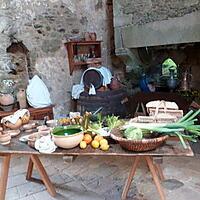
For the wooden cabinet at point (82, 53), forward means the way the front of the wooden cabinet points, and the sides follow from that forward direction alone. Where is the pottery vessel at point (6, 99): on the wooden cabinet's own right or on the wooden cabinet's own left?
on the wooden cabinet's own right

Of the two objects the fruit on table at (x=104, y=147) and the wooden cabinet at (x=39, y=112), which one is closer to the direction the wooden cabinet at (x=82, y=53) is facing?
the fruit on table

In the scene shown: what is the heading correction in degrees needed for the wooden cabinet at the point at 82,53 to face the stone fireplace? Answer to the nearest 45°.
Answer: approximately 90° to its left

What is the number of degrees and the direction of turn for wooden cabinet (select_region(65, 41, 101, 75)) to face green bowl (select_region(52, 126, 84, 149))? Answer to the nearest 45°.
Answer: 0° — it already faces it

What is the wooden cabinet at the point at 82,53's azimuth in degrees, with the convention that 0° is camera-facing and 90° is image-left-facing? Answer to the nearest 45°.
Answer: approximately 0°

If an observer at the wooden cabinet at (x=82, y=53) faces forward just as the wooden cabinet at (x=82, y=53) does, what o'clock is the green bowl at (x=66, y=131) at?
The green bowl is roughly at 12 o'clock from the wooden cabinet.

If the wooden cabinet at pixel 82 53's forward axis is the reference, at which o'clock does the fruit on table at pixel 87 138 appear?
The fruit on table is roughly at 12 o'clock from the wooden cabinet.

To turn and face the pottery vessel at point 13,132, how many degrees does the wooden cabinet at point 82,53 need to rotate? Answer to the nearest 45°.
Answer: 0° — it already faces it

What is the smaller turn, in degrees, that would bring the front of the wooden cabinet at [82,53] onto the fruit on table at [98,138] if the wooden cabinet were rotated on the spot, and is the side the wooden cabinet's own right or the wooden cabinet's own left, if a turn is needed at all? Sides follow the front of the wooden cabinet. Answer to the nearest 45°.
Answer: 0° — it already faces it

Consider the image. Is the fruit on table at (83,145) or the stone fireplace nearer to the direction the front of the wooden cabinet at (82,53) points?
the fruit on table

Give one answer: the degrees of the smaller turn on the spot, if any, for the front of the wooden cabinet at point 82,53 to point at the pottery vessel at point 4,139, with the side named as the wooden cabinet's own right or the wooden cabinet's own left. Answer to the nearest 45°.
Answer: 0° — it already faces it

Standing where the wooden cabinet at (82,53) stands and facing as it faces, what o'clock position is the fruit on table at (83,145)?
The fruit on table is roughly at 12 o'clock from the wooden cabinet.
